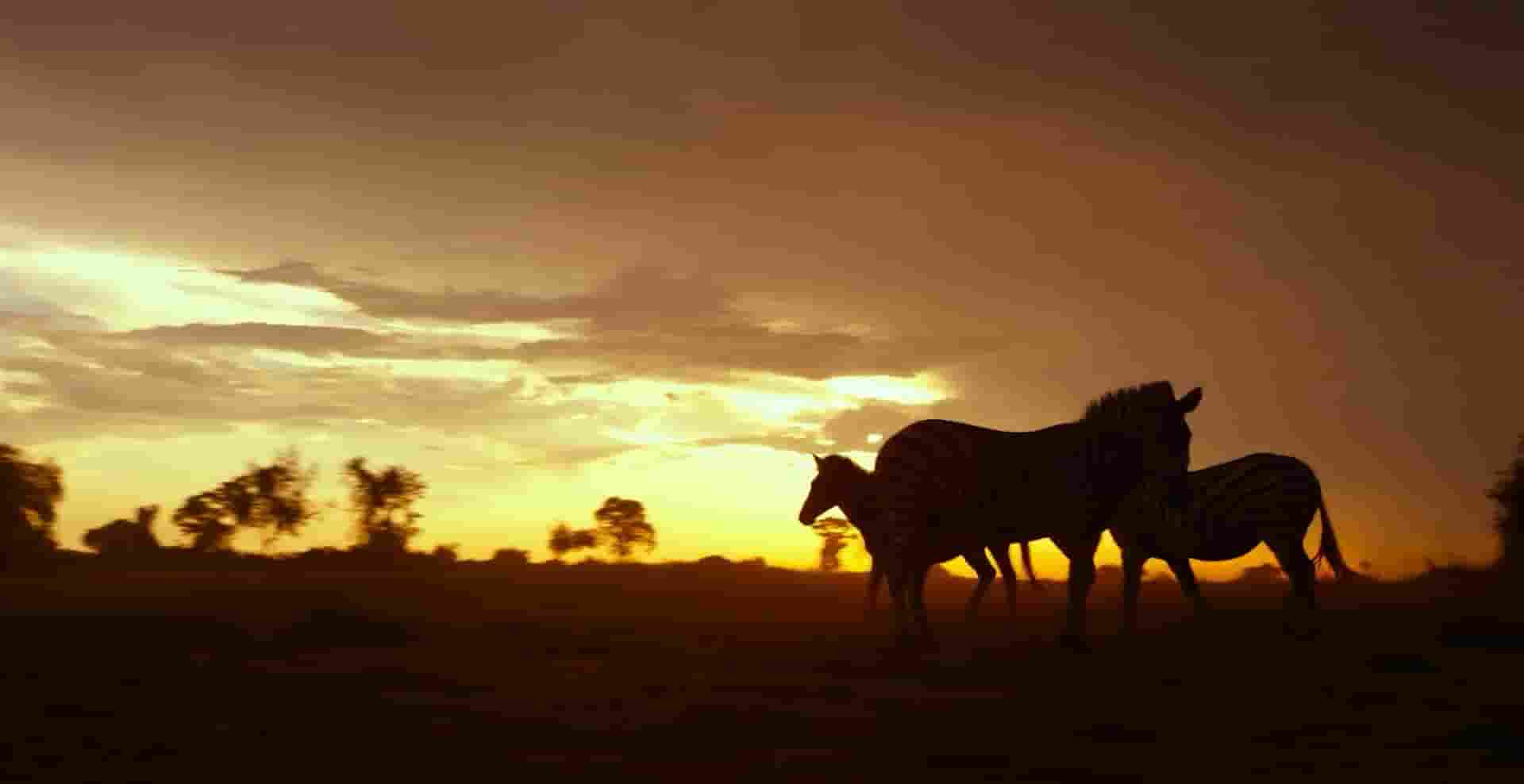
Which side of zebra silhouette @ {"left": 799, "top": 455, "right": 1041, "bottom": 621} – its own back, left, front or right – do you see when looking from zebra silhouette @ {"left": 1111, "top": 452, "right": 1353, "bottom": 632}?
back

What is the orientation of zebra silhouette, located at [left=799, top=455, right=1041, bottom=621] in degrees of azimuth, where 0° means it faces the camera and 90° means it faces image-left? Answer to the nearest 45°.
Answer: approximately 90°

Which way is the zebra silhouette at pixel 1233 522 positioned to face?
to the viewer's left

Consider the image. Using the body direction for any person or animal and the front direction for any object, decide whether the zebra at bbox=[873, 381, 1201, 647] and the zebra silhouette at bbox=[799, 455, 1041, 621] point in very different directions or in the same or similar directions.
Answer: very different directions

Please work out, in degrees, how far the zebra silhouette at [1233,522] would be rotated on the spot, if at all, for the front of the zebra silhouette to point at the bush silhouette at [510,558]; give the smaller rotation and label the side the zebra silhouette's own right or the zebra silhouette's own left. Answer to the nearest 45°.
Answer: approximately 45° to the zebra silhouette's own right

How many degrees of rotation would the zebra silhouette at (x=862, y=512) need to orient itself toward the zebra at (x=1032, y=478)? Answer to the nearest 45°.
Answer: approximately 135° to its left

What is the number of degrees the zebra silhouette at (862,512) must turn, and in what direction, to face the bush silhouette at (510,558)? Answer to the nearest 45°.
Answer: approximately 45° to its right

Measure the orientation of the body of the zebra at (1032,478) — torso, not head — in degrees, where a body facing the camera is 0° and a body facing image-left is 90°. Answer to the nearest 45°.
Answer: approximately 270°

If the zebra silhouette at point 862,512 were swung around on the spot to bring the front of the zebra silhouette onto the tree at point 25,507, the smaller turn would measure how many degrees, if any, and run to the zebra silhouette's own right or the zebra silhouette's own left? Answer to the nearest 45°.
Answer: approximately 45° to the zebra silhouette's own right
